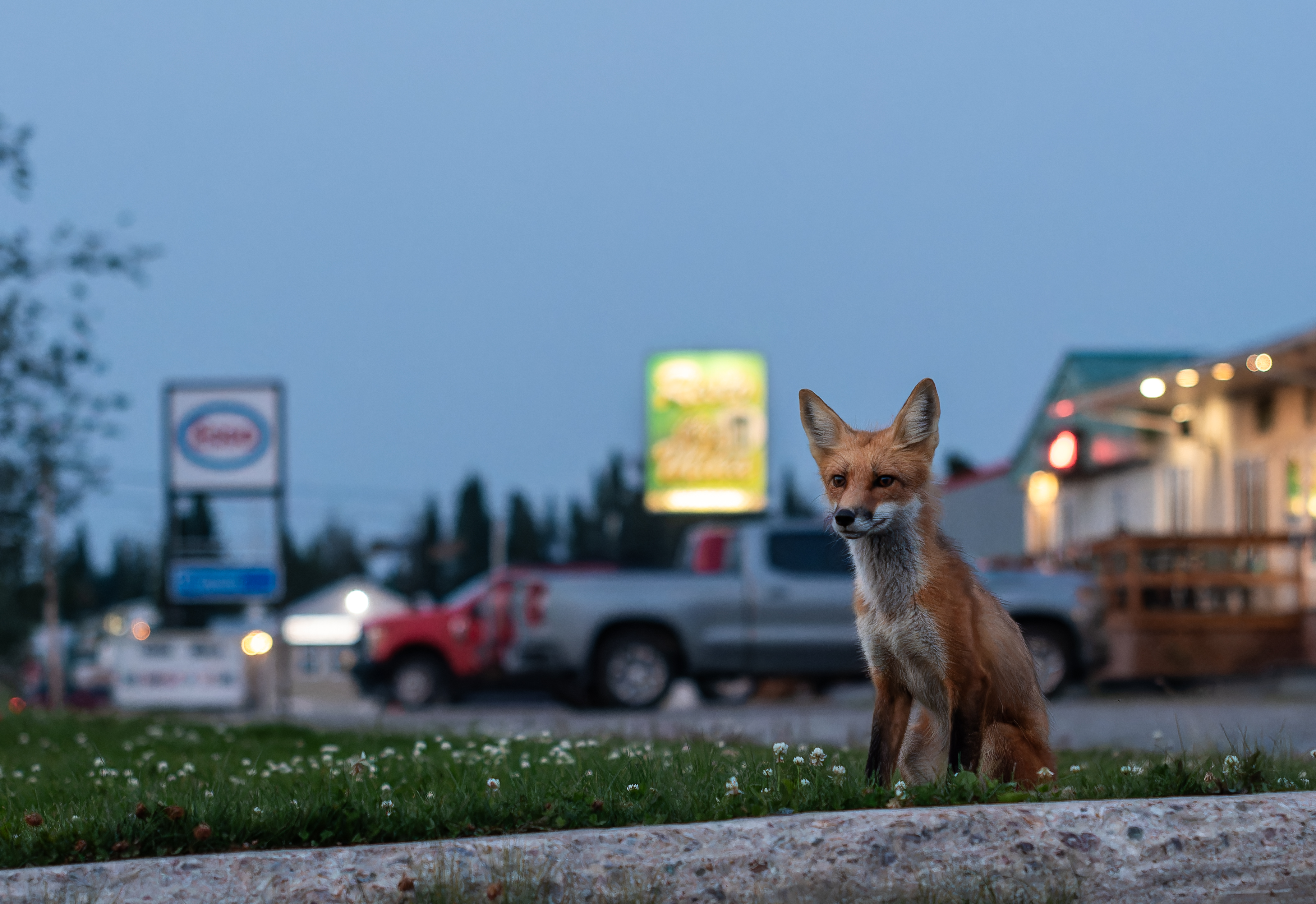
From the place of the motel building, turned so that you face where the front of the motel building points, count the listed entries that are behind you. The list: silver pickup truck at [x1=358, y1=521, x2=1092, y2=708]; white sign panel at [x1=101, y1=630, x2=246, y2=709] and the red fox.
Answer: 0

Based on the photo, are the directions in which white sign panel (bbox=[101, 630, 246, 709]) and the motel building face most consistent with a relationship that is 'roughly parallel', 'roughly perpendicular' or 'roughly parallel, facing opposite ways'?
roughly perpendicular

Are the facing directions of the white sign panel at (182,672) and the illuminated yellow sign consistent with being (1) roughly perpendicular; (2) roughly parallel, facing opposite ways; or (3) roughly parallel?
roughly parallel

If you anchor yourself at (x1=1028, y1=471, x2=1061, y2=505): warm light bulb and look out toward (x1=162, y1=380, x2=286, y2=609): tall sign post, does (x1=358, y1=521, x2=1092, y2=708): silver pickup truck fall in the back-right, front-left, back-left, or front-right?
front-left

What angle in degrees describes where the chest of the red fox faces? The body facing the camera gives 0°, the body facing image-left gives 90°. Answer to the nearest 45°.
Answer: approximately 45°

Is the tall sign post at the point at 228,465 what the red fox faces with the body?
no

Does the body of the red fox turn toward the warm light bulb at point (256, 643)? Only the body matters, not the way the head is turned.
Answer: no

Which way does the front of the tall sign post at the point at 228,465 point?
toward the camera

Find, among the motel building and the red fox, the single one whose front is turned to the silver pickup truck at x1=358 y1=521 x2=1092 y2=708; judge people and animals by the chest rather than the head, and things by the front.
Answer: the motel building

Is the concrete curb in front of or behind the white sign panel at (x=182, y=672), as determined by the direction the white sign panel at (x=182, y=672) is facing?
in front

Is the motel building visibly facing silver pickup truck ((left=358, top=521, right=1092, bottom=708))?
yes

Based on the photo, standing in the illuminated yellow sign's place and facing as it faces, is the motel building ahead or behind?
ahead

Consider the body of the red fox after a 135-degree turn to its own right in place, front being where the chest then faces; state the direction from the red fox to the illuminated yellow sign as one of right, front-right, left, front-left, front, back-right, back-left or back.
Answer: front

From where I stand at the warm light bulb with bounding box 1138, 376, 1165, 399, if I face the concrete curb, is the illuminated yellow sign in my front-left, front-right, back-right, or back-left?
back-right

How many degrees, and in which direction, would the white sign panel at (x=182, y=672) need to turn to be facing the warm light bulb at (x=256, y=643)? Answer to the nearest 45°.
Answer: approximately 90° to its left

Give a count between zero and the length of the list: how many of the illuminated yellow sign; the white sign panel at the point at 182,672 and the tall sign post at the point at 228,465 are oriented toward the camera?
3

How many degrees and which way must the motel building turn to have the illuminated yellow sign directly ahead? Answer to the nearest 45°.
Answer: approximately 90° to its right

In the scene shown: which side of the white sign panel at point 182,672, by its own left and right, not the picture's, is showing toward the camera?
front

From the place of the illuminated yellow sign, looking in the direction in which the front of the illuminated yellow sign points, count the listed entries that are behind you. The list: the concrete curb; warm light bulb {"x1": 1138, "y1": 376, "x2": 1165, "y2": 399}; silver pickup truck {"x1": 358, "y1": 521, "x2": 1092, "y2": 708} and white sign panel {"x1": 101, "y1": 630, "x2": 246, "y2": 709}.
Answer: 0
